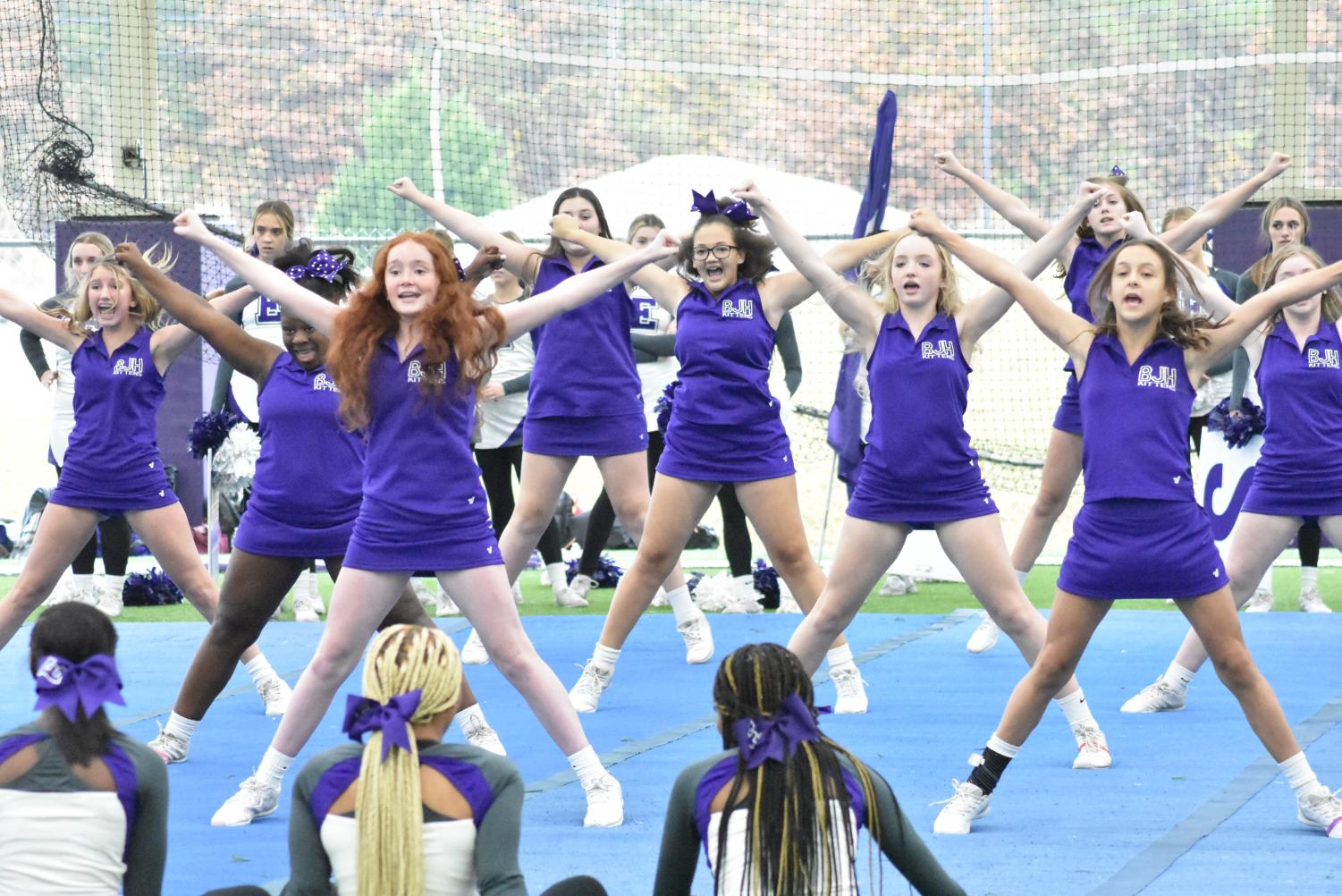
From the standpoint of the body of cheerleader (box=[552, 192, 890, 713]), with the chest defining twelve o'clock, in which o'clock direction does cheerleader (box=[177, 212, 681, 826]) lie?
cheerleader (box=[177, 212, 681, 826]) is roughly at 1 o'clock from cheerleader (box=[552, 192, 890, 713]).

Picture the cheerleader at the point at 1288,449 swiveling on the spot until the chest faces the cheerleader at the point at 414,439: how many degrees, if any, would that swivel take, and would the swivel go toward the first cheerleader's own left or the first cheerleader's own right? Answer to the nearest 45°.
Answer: approximately 45° to the first cheerleader's own right

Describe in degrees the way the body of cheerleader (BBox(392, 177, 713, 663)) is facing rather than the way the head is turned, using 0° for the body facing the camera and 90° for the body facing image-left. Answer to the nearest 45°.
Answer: approximately 0°

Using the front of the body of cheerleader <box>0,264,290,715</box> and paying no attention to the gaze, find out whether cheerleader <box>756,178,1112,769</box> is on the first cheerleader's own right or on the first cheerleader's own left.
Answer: on the first cheerleader's own left

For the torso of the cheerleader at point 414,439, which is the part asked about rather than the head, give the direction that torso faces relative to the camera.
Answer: toward the camera

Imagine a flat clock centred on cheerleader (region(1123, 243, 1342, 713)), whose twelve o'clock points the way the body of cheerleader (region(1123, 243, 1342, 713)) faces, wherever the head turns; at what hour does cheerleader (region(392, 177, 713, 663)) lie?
cheerleader (region(392, 177, 713, 663)) is roughly at 3 o'clock from cheerleader (region(1123, 243, 1342, 713)).

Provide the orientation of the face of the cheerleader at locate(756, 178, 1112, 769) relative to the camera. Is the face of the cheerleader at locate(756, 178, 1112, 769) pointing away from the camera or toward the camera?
toward the camera

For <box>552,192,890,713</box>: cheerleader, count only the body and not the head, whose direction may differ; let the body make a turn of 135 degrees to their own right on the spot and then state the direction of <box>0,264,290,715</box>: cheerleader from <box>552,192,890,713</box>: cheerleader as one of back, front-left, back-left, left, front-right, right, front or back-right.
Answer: front-left

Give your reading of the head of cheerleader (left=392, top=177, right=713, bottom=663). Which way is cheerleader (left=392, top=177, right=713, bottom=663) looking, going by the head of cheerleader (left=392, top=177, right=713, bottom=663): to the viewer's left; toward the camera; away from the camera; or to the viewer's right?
toward the camera

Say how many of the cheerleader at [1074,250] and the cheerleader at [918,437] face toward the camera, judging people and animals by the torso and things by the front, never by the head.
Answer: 2

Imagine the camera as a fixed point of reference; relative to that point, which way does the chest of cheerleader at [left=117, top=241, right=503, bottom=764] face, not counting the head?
toward the camera

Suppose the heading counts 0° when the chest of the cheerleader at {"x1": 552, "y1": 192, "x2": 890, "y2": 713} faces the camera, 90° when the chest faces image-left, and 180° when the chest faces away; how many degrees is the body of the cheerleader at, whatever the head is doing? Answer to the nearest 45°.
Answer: approximately 0°

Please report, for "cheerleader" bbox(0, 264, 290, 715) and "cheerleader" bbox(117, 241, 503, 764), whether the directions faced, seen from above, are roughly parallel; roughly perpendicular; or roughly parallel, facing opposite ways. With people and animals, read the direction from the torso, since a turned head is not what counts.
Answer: roughly parallel

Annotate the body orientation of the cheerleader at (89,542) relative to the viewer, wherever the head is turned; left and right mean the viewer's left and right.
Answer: facing the viewer

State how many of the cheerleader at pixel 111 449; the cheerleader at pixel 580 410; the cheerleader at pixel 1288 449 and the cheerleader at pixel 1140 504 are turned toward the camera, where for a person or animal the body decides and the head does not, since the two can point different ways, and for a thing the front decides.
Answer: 4

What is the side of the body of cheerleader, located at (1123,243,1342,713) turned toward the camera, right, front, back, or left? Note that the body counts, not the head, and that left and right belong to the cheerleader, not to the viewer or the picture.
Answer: front

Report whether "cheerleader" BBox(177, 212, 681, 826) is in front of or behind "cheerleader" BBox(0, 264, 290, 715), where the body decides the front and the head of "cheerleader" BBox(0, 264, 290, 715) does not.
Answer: in front

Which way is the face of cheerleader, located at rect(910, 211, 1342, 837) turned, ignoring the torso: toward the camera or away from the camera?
toward the camera

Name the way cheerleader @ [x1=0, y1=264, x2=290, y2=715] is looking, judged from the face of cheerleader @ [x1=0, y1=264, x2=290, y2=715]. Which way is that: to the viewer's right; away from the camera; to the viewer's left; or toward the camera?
toward the camera
